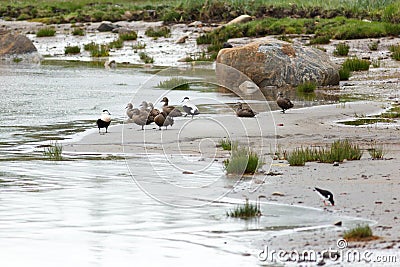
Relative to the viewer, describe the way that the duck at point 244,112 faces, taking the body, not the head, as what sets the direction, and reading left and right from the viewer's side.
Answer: facing to the left of the viewer

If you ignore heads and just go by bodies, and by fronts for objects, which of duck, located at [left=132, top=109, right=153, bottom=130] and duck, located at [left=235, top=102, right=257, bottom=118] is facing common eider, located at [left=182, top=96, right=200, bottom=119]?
duck, located at [left=235, top=102, right=257, bottom=118]

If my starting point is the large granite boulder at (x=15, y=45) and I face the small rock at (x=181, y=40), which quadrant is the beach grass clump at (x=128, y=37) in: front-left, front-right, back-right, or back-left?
front-left

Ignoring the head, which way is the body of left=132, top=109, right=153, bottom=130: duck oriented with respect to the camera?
to the viewer's left

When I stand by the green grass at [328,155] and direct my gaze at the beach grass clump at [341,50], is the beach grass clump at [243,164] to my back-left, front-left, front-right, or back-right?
back-left

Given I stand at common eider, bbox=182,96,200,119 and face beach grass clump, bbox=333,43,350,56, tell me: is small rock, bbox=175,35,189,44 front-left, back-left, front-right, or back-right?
front-left
